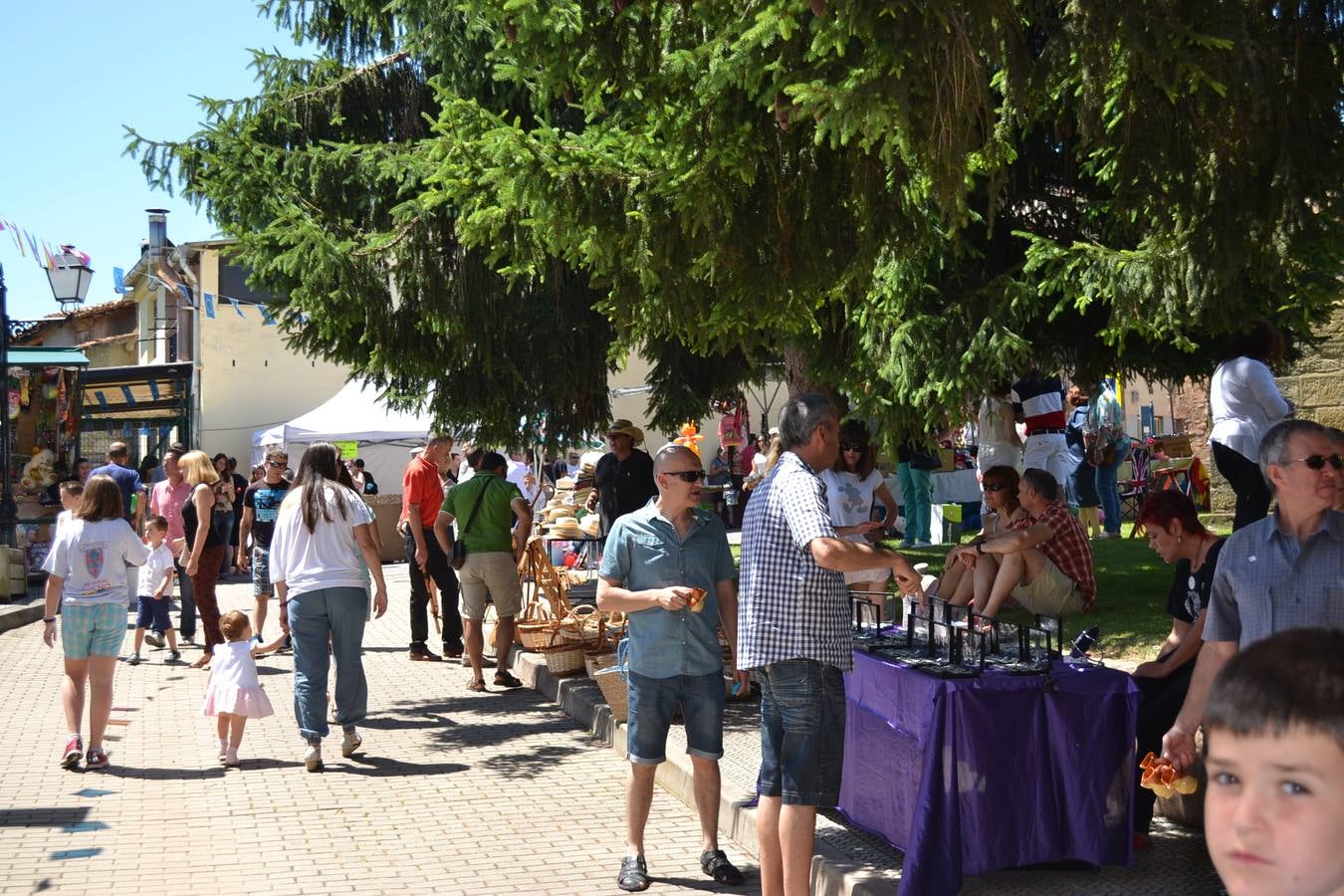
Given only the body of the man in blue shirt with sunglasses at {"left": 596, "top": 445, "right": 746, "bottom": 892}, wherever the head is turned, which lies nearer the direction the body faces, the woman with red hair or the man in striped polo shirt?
the woman with red hair

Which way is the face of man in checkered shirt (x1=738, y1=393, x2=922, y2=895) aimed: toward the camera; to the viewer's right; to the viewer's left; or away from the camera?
to the viewer's right

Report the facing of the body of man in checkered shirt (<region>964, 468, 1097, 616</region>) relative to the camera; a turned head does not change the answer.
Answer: to the viewer's left

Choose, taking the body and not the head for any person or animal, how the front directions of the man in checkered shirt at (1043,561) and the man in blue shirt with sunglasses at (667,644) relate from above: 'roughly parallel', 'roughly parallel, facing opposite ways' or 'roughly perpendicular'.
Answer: roughly perpendicular

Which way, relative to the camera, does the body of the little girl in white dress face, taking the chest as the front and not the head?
away from the camera

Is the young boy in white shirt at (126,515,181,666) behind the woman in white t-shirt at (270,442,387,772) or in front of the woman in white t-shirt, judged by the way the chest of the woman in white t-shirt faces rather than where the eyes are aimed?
in front

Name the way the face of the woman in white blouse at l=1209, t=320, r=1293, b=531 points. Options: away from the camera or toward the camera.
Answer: away from the camera

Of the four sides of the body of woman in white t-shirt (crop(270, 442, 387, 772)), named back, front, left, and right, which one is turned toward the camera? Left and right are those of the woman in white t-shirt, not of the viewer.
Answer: back

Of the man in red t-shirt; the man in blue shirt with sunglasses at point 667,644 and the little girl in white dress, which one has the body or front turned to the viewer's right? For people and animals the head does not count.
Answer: the man in red t-shirt

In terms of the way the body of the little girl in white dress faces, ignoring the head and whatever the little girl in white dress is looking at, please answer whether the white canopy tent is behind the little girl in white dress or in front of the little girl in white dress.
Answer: in front

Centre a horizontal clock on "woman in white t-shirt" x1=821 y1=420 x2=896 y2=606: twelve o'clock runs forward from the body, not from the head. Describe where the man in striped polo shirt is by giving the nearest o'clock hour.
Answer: The man in striped polo shirt is roughly at 7 o'clock from the woman in white t-shirt.

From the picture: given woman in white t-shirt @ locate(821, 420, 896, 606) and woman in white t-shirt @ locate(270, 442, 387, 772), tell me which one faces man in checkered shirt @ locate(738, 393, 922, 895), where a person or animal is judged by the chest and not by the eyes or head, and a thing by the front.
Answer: woman in white t-shirt @ locate(821, 420, 896, 606)
